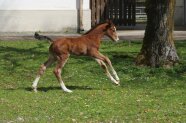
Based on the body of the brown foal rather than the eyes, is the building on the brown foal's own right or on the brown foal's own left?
on the brown foal's own left

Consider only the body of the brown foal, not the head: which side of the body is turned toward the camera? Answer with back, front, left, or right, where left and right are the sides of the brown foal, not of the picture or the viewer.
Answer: right
